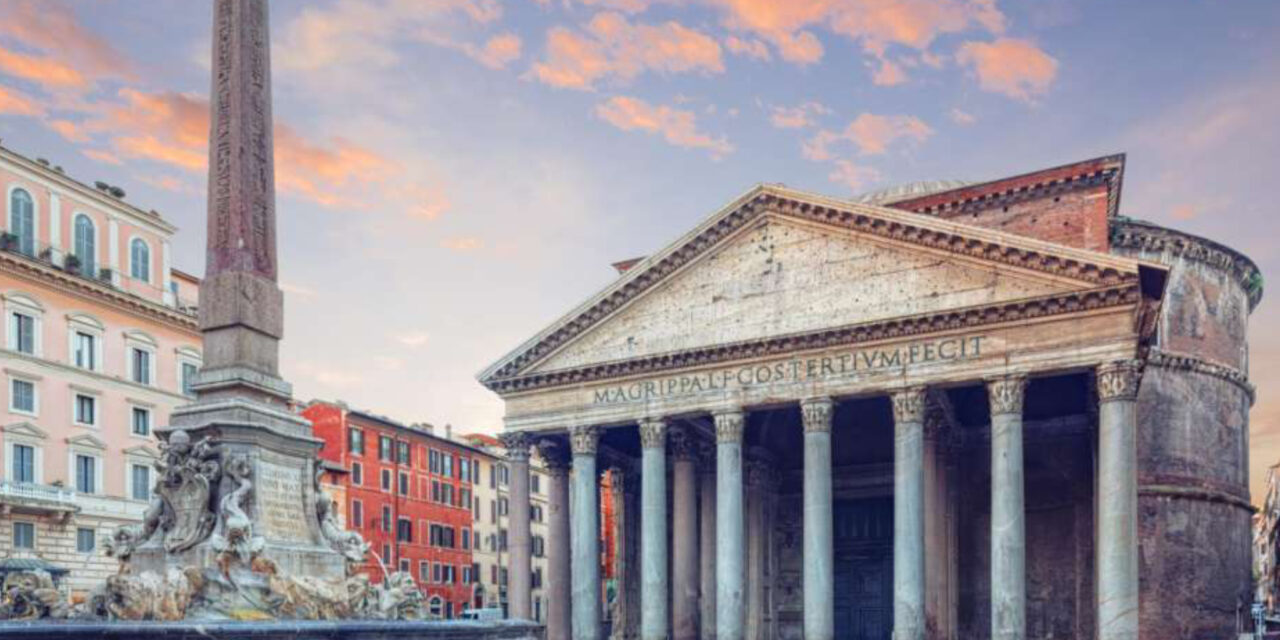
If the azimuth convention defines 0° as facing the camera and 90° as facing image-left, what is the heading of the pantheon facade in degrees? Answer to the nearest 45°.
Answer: approximately 45°

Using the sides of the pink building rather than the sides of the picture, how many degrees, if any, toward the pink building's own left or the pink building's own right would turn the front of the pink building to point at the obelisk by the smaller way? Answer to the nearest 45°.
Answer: approximately 45° to the pink building's own right

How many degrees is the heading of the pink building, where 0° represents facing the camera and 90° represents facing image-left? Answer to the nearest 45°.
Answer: approximately 315°

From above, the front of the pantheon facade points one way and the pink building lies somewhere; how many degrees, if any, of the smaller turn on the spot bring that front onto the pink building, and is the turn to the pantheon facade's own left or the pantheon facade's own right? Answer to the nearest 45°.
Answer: approximately 45° to the pantheon facade's own right
